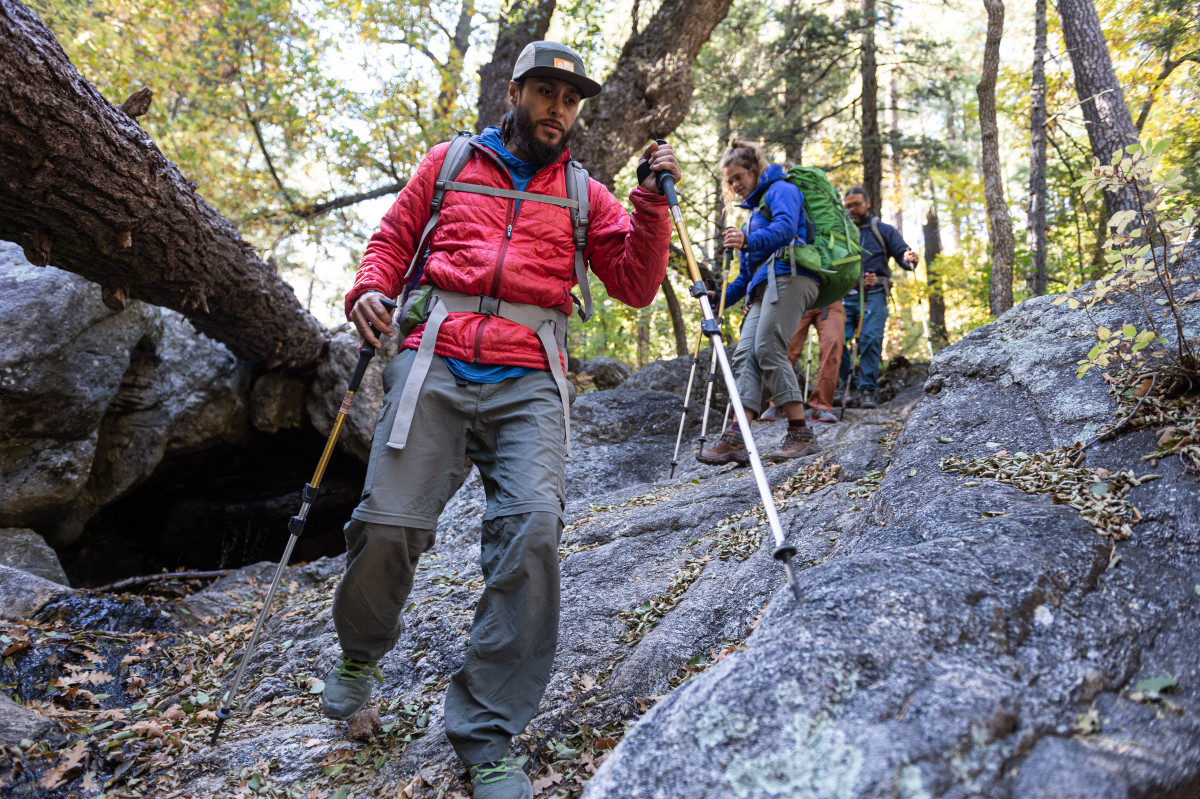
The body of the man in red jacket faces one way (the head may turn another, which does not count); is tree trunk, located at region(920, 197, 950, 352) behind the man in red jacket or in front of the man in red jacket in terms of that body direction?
behind

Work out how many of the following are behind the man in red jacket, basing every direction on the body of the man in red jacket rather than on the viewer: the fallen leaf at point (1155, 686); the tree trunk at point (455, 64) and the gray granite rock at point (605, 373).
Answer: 2

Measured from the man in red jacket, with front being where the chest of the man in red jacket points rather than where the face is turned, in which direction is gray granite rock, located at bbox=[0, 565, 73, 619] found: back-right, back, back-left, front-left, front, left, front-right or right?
back-right

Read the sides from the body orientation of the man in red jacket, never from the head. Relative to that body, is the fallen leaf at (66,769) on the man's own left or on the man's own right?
on the man's own right

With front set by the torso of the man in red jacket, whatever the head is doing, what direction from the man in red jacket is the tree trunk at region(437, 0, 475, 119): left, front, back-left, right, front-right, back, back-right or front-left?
back

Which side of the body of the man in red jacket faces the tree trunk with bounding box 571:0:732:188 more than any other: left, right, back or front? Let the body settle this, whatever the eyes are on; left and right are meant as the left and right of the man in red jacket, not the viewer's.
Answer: back

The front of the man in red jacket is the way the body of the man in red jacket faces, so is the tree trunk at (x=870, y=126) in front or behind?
behind

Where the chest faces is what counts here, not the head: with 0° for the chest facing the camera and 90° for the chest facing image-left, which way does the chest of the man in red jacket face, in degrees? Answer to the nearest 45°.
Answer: approximately 0°

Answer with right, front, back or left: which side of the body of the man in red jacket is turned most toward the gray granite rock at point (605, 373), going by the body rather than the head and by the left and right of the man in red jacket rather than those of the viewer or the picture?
back

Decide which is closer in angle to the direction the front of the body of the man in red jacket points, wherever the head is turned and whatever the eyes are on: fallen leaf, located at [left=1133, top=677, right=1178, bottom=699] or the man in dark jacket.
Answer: the fallen leaf

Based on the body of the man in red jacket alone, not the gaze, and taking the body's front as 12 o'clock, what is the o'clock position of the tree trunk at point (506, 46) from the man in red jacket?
The tree trunk is roughly at 6 o'clock from the man in red jacket.

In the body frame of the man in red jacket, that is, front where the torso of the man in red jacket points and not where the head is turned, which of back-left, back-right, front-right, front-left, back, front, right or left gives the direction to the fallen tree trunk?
back-right
